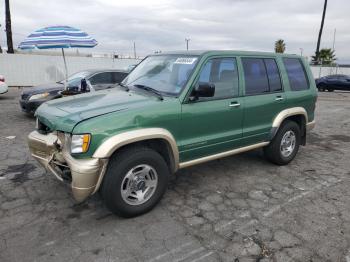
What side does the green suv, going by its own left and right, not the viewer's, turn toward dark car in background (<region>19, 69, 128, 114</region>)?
right

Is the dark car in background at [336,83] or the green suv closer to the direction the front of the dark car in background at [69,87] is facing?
the green suv

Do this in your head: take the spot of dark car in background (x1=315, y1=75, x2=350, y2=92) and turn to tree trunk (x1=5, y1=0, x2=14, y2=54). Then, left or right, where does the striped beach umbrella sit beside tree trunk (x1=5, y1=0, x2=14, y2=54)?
left

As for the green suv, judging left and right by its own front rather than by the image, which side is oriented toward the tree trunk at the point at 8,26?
right

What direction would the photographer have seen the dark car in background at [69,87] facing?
facing the viewer and to the left of the viewer

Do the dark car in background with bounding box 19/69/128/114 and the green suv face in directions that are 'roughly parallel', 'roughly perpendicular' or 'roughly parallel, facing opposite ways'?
roughly parallel

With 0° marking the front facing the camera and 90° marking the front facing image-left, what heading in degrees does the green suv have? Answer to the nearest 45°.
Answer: approximately 45°

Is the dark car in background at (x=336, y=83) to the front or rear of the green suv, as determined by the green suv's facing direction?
to the rear

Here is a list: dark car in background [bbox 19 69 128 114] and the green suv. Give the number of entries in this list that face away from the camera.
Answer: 0

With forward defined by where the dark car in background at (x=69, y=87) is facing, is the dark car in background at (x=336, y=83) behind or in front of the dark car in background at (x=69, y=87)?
behind
